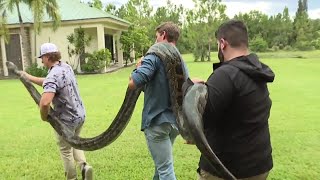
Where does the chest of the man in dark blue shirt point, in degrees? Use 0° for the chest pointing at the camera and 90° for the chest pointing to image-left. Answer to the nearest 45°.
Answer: approximately 135°

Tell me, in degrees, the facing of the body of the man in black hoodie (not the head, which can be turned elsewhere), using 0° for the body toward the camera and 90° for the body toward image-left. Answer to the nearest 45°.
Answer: approximately 135°

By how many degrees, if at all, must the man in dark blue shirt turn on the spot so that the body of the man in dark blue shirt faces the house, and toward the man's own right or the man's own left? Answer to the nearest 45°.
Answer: approximately 45° to the man's own right

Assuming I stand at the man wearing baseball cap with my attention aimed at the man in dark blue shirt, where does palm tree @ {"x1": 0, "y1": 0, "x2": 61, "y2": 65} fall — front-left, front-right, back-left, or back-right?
back-left

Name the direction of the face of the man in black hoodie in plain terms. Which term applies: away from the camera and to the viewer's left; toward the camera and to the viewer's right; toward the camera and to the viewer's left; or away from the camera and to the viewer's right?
away from the camera and to the viewer's left

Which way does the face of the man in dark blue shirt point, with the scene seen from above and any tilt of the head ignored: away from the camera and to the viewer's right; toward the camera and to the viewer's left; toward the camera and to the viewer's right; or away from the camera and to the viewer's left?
away from the camera and to the viewer's left

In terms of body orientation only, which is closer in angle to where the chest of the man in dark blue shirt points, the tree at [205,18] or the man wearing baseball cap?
the man wearing baseball cap

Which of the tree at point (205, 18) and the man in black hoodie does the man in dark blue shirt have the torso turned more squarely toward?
the tree
